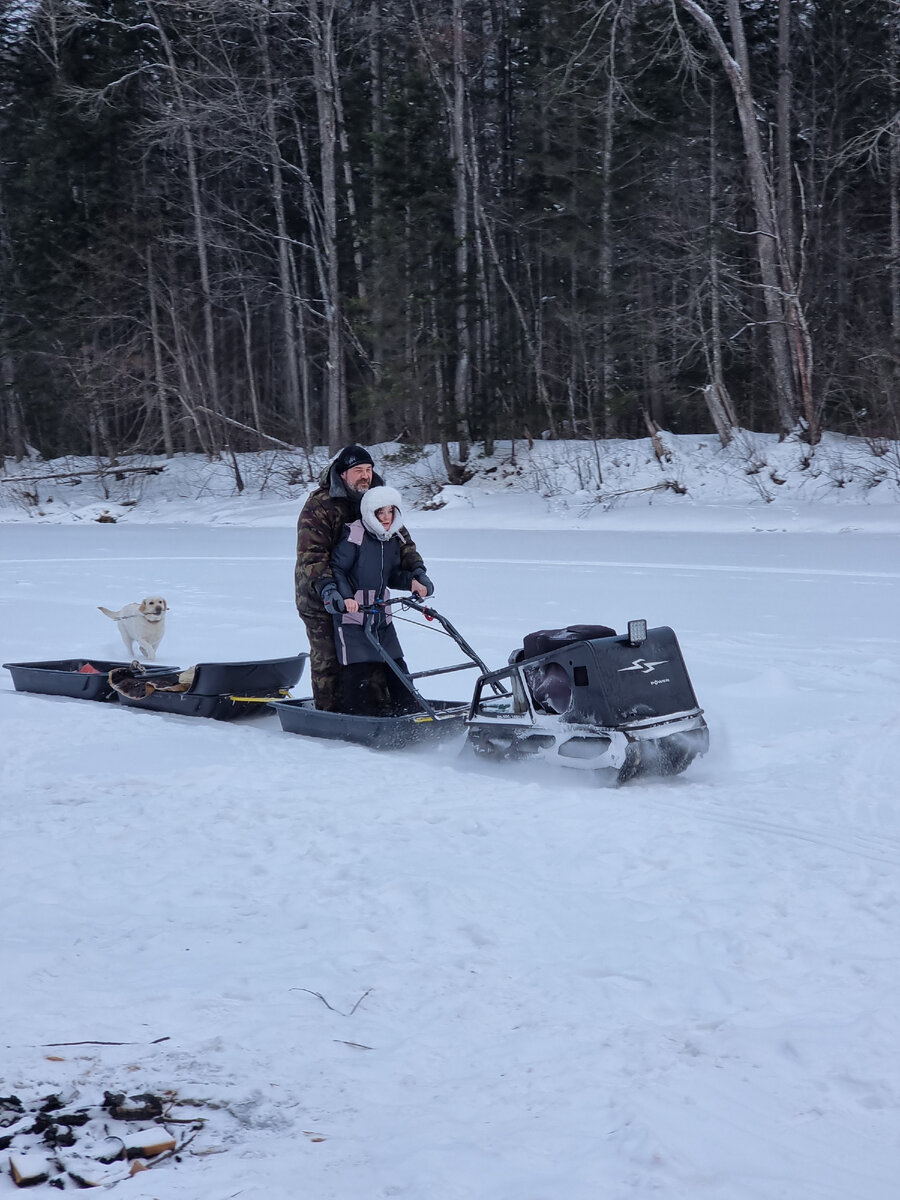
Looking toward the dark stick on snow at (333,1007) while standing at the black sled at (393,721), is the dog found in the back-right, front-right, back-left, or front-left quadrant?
back-right

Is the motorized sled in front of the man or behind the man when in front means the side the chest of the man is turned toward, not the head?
in front

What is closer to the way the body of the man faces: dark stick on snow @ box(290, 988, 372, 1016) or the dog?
the dark stick on snow

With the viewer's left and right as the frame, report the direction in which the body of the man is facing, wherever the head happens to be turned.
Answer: facing the viewer and to the right of the viewer

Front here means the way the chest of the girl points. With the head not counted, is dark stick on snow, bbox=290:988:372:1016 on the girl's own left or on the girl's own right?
on the girl's own right

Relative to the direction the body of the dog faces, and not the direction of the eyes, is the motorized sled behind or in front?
in front

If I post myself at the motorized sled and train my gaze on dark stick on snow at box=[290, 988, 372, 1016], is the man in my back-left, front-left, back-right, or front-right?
back-right

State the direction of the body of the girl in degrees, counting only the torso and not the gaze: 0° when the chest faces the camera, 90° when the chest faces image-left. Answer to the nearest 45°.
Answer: approximately 315°

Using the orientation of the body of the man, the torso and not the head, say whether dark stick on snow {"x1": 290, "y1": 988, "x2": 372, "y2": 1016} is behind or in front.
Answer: in front

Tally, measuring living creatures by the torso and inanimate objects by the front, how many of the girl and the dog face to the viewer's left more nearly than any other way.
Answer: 0
